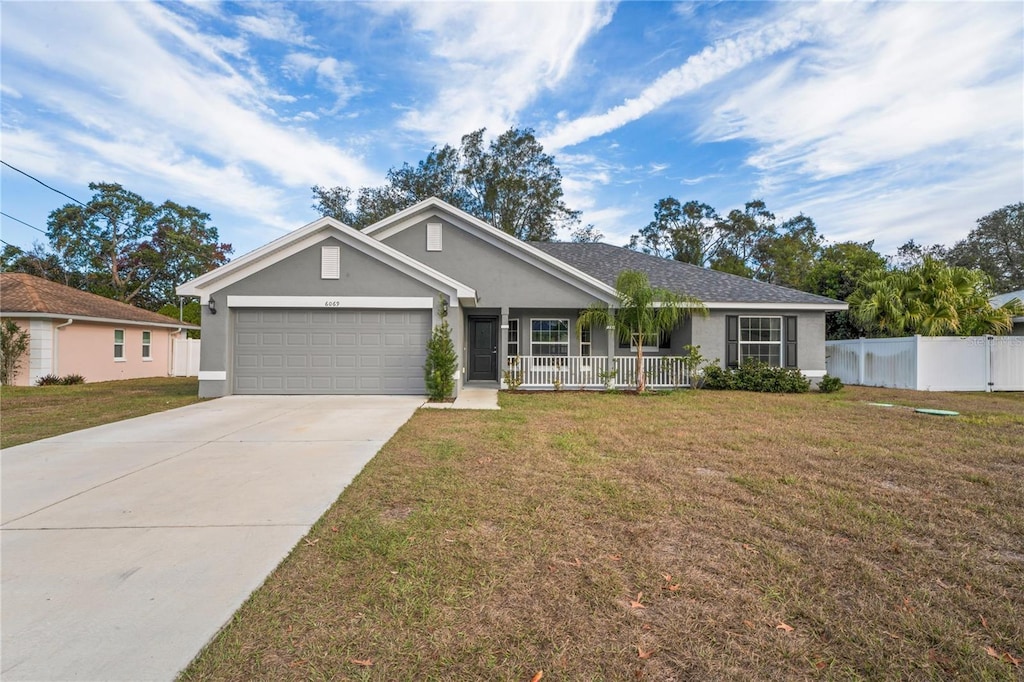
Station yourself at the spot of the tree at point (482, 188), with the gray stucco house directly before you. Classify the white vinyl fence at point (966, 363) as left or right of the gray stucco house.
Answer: left

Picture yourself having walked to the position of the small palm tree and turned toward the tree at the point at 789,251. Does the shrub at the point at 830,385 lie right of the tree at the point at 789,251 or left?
right

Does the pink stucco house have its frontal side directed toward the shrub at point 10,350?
yes

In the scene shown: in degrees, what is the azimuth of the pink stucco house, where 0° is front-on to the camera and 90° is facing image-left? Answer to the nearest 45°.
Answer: approximately 45°

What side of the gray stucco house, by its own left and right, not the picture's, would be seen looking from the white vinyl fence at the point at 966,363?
left

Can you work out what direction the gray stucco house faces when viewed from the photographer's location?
facing the viewer

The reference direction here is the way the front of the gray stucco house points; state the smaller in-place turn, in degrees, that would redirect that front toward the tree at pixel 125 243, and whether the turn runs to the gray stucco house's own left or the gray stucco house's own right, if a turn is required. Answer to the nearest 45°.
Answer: approximately 135° to the gray stucco house's own right

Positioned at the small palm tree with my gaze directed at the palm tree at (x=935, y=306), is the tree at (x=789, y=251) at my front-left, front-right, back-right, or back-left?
front-left

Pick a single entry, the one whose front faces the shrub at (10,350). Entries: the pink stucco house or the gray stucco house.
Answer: the pink stucco house

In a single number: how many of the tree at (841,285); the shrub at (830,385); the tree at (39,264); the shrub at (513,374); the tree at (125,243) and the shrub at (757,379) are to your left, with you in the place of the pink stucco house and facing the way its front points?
4

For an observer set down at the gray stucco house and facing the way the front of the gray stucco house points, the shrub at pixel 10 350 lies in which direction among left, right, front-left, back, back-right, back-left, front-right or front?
right

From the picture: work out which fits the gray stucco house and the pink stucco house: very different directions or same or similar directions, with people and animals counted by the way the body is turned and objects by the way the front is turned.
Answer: same or similar directions

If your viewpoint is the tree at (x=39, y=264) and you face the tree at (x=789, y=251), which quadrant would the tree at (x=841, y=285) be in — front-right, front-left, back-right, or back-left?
front-right

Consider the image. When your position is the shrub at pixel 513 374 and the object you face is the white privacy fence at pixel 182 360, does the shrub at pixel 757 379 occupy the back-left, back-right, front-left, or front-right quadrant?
back-right

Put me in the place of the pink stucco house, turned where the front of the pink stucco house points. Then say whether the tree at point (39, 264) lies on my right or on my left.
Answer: on my right

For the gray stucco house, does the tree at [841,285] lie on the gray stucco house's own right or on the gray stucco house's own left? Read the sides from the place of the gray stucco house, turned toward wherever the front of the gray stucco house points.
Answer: on the gray stucco house's own left

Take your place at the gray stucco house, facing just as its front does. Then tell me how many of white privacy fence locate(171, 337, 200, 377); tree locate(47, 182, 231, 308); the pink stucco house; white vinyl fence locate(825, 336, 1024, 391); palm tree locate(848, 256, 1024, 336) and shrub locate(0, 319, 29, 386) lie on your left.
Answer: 2

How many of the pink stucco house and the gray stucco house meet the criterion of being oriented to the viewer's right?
0

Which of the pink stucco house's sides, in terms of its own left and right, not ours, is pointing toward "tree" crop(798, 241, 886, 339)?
left
